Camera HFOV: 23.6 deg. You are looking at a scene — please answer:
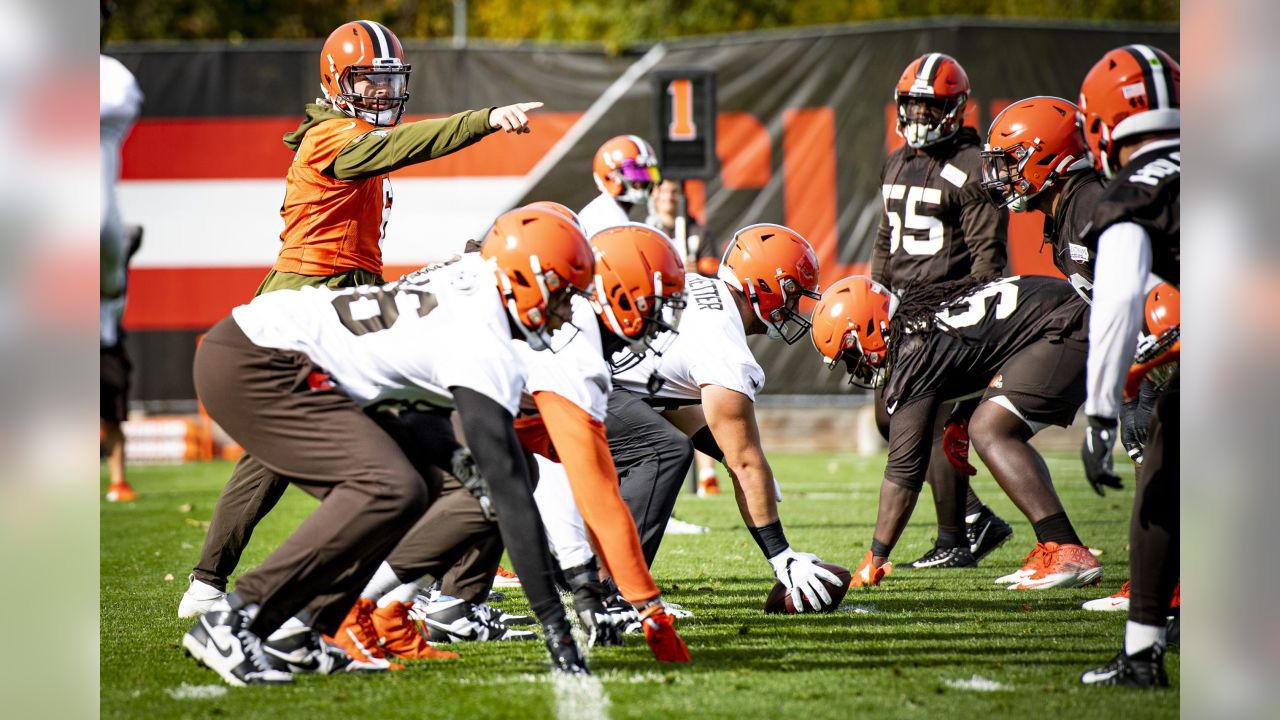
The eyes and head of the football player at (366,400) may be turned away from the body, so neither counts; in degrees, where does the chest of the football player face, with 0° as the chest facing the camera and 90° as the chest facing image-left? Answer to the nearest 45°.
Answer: approximately 270°

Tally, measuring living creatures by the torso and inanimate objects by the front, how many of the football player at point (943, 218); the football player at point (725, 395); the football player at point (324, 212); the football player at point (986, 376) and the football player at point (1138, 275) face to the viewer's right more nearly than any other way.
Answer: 2

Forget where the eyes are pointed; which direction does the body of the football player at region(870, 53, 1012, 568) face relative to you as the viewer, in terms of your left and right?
facing the viewer and to the left of the viewer

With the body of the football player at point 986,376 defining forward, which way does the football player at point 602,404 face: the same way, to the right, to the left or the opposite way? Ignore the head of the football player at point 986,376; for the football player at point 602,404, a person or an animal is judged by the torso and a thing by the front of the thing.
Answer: the opposite way

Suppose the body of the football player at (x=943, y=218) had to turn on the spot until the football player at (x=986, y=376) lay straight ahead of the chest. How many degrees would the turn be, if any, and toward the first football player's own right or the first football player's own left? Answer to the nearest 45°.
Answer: approximately 45° to the first football player's own left

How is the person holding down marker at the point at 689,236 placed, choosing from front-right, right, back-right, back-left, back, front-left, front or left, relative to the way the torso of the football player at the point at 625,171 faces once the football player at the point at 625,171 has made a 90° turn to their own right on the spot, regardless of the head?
back-right

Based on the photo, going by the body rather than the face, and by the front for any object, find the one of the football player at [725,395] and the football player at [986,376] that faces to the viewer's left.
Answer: the football player at [986,376]

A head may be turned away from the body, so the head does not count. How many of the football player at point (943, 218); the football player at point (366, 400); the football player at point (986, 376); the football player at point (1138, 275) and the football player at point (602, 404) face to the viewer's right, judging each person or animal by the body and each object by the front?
2

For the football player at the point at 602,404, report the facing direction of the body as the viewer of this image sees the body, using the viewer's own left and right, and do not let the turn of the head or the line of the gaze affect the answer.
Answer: facing to the right of the viewer

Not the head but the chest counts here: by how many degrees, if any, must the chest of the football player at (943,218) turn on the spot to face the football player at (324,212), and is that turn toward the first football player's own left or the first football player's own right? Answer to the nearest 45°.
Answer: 0° — they already face them

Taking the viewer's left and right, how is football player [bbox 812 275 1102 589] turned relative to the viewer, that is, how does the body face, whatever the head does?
facing to the left of the viewer

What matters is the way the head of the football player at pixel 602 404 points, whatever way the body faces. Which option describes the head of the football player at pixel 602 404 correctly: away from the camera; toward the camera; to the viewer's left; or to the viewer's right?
to the viewer's right

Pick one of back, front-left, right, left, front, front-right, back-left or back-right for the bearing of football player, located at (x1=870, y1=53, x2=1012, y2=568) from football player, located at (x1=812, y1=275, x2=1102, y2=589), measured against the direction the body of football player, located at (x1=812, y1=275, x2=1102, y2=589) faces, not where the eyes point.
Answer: right

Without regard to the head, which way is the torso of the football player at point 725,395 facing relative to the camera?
to the viewer's right

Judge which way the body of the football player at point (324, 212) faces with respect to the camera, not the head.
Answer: to the viewer's right

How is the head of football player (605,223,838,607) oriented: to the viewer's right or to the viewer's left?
to the viewer's right

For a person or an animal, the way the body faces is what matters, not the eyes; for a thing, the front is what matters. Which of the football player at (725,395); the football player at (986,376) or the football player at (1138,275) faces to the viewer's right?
the football player at (725,395)

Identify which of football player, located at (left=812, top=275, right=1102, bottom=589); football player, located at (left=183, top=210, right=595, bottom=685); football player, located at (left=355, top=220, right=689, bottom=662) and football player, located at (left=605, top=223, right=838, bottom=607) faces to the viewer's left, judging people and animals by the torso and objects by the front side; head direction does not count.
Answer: football player, located at (left=812, top=275, right=1102, bottom=589)
